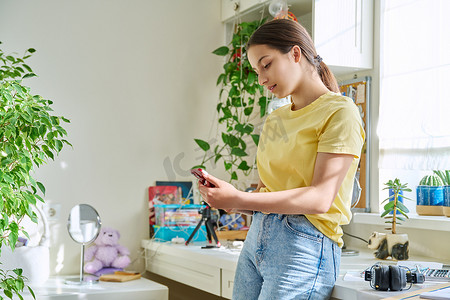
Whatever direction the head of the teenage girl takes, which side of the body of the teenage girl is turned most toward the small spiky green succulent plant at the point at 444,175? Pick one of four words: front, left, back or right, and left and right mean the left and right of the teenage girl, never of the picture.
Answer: back

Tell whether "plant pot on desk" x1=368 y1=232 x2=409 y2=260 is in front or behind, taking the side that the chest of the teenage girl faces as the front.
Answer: behind

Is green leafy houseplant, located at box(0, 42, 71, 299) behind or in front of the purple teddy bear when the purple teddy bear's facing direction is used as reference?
in front

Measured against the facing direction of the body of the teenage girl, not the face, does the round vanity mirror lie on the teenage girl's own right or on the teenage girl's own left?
on the teenage girl's own right

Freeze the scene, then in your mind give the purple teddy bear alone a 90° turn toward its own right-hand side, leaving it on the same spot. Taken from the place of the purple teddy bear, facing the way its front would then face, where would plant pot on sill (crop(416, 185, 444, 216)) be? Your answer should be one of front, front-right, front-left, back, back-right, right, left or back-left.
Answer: back-left

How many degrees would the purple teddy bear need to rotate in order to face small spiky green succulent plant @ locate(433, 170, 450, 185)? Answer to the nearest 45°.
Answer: approximately 45° to its left

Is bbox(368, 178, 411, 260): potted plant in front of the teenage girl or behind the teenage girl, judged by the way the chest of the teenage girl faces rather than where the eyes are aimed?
behind

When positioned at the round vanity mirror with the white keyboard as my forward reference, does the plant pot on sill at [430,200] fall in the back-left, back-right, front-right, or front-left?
front-left

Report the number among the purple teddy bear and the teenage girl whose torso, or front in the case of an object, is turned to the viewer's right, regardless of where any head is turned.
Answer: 0

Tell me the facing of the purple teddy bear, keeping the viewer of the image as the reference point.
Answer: facing the viewer

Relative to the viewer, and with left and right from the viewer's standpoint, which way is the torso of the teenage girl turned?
facing the viewer and to the left of the viewer

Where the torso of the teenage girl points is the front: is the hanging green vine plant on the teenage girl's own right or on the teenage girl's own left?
on the teenage girl's own right

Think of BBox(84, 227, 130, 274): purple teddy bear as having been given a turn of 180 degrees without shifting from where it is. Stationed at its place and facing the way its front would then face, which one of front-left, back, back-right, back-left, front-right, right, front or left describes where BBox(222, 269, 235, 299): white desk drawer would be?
back-right

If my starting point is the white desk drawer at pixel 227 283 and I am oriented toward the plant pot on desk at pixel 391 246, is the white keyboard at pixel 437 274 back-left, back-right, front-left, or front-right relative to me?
front-right

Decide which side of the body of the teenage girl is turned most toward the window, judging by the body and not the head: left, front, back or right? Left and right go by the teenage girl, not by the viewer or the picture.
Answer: back
